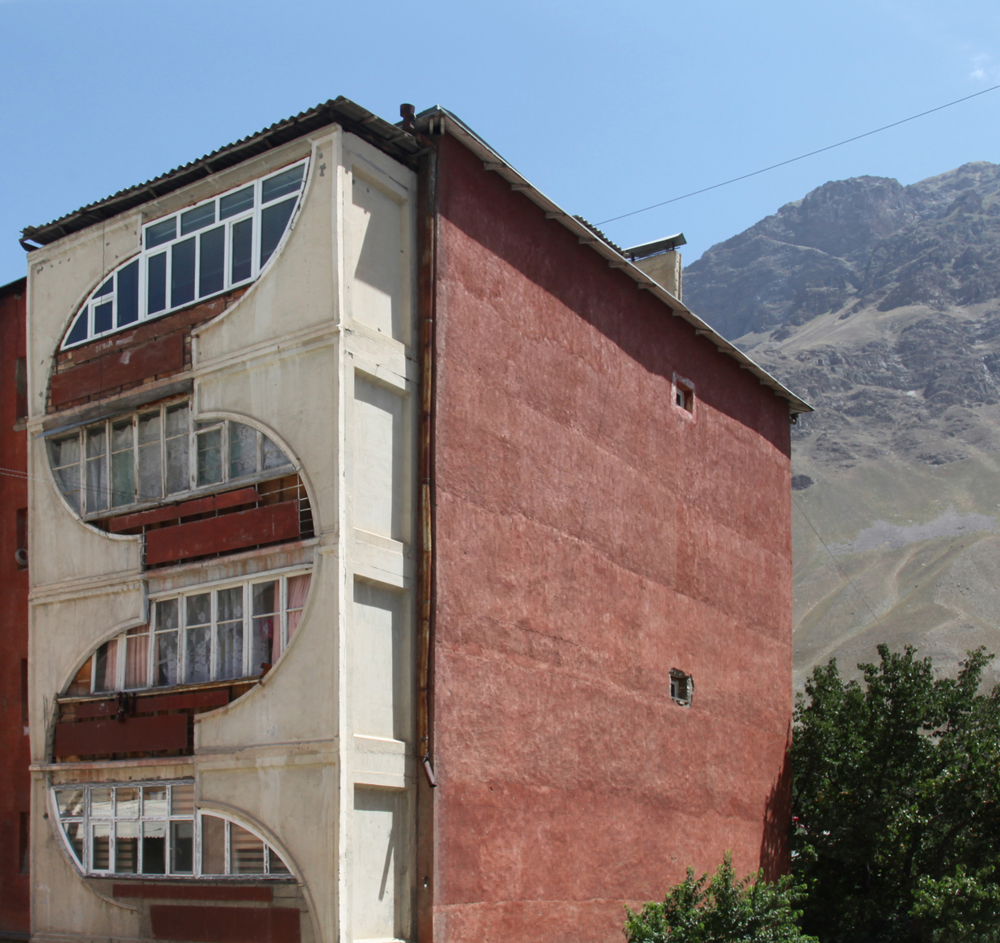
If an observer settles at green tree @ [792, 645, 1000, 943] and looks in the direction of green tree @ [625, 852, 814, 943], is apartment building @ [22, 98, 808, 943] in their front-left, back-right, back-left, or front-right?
front-right

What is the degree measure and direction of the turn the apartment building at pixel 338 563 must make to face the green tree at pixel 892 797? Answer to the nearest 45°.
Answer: approximately 180°

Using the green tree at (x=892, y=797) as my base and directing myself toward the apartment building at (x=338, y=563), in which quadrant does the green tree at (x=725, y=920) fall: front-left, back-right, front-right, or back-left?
front-left

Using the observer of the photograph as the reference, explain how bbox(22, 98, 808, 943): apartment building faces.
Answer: facing the viewer and to the left of the viewer

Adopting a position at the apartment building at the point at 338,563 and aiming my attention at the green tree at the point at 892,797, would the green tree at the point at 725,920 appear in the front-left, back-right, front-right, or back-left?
front-right
